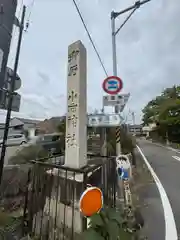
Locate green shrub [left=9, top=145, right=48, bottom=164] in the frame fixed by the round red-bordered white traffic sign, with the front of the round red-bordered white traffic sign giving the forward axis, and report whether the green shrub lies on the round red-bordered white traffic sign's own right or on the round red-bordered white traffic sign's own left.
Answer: on the round red-bordered white traffic sign's own right

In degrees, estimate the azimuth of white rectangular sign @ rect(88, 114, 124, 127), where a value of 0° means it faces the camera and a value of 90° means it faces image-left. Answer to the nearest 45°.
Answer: approximately 0°

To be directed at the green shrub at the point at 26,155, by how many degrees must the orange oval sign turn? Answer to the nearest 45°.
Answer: approximately 135° to its right
